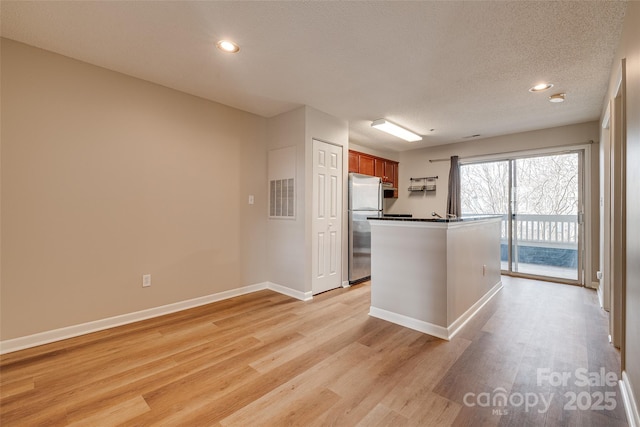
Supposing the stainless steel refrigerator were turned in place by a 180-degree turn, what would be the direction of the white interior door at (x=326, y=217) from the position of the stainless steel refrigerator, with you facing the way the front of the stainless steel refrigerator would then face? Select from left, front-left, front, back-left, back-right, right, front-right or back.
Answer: left

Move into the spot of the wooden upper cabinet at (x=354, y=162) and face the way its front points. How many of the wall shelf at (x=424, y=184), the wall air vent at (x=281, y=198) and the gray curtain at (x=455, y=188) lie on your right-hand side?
1

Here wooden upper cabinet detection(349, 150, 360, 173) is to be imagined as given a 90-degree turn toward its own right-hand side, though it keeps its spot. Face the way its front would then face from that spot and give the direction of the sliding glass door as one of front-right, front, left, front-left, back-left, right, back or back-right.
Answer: back-left

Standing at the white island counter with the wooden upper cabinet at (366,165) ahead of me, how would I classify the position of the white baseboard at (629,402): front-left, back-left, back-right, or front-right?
back-right

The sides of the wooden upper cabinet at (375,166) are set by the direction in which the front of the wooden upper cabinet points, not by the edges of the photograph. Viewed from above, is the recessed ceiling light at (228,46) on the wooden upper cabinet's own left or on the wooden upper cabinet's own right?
on the wooden upper cabinet's own right

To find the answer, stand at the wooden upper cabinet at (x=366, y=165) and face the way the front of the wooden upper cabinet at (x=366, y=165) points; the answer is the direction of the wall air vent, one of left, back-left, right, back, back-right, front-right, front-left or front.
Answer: right

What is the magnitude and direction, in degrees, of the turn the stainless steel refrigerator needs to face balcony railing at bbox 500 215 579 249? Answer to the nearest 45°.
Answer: approximately 45° to its left

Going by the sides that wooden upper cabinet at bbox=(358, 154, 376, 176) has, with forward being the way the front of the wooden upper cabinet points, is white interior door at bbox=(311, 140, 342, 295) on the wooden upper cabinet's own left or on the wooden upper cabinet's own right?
on the wooden upper cabinet's own right

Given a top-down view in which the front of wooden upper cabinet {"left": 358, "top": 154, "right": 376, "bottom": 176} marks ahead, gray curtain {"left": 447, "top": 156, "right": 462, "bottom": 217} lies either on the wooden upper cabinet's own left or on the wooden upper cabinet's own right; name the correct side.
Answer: on the wooden upper cabinet's own left

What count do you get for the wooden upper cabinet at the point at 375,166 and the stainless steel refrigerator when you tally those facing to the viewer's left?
0

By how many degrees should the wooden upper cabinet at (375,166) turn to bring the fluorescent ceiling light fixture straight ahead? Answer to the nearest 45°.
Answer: approximately 45° to its right

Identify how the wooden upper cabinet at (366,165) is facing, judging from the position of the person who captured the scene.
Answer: facing the viewer and to the right of the viewer

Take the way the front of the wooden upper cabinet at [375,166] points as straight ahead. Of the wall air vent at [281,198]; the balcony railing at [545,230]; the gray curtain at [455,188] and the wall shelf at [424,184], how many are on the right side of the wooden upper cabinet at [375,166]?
1

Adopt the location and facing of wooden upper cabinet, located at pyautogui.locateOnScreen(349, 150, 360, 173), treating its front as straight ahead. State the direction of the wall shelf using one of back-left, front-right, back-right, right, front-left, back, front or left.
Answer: left

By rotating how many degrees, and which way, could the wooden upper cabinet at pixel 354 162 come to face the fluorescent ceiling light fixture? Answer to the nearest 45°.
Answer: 0° — it already faces it
